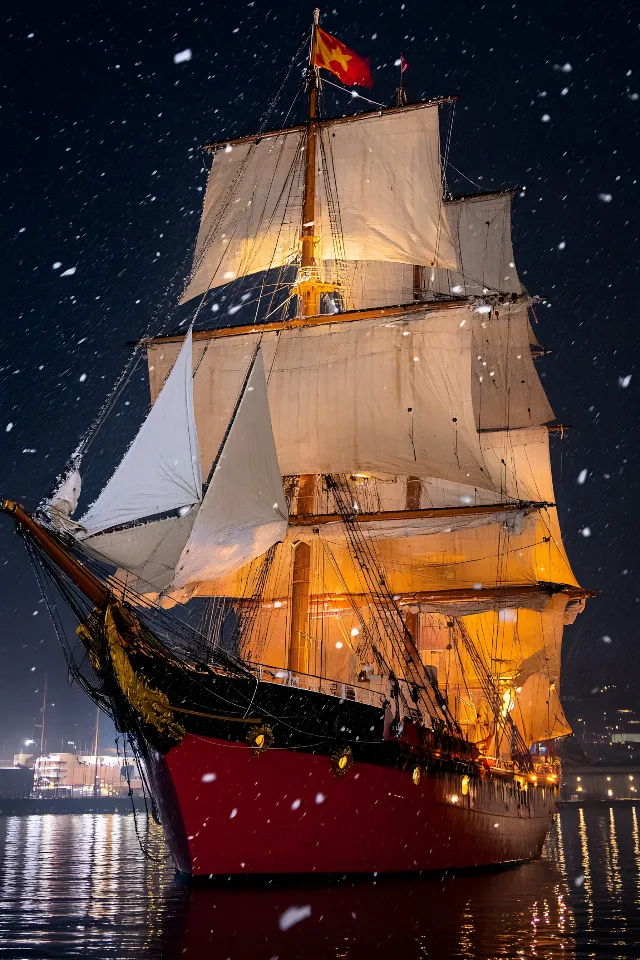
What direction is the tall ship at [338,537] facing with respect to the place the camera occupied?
facing the viewer and to the left of the viewer
